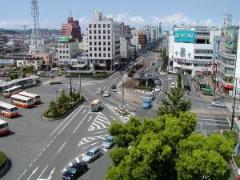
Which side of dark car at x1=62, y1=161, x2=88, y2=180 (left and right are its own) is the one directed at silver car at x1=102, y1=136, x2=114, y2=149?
back

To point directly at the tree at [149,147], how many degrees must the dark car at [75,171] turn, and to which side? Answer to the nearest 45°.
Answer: approximately 90° to its left

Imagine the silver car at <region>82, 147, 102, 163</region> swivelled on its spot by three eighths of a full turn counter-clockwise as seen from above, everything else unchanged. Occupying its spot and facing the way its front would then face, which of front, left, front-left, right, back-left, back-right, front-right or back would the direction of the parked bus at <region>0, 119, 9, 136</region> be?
back-left

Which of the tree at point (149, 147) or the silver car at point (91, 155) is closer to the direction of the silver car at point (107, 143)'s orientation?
the silver car

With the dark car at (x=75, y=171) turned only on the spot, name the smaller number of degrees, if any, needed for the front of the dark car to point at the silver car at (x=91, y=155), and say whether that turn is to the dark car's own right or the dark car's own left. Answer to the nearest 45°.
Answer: approximately 180°

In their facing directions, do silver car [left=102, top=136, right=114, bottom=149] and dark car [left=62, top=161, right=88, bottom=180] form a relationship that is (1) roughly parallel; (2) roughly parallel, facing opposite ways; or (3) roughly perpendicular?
roughly parallel

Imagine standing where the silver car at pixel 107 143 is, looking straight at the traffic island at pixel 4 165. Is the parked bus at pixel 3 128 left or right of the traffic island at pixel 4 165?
right
